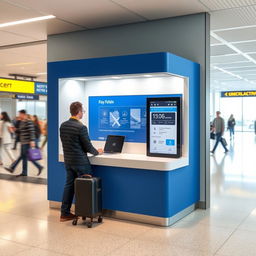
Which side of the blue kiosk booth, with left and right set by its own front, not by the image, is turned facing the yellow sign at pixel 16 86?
right

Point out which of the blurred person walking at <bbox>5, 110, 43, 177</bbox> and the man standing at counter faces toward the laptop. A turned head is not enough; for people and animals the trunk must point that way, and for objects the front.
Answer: the man standing at counter

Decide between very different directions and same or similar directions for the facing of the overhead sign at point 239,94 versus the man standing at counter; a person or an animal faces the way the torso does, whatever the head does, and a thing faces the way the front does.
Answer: very different directions

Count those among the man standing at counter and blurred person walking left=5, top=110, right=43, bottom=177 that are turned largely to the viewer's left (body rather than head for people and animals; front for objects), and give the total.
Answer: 1

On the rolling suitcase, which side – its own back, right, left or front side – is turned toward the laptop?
back

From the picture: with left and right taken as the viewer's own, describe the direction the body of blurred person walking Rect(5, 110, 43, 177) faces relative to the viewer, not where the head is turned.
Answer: facing to the left of the viewer

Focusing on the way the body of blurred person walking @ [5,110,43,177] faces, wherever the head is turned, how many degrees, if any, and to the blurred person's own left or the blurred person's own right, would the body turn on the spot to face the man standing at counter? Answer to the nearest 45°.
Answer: approximately 90° to the blurred person's own left

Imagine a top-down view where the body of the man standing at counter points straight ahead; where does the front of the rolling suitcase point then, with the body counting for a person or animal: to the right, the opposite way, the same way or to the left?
the opposite way

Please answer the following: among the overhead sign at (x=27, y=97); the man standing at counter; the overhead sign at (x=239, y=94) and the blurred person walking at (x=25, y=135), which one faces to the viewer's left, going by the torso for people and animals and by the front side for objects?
the blurred person walking

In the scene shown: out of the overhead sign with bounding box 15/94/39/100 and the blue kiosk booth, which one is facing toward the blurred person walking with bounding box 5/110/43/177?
the overhead sign
